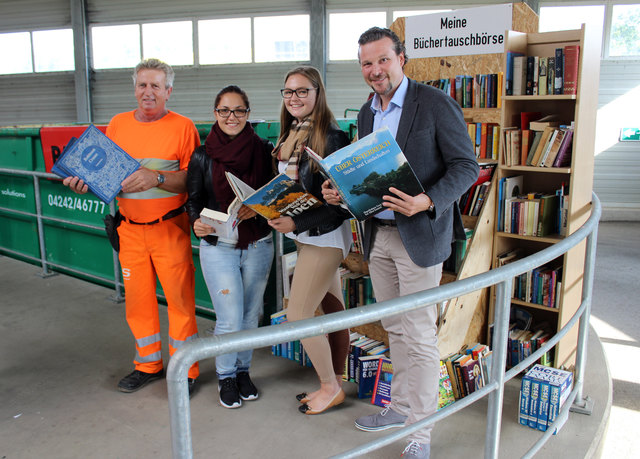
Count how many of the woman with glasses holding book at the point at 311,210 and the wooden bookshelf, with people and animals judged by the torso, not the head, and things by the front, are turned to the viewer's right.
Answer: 0

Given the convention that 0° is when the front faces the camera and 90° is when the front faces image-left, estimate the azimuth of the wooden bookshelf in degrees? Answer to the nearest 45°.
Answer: approximately 45°

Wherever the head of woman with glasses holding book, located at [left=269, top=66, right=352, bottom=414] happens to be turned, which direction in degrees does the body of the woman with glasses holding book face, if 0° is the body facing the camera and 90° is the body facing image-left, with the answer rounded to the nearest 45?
approximately 45°

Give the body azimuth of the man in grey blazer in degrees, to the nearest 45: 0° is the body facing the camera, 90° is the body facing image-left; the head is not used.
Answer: approximately 45°

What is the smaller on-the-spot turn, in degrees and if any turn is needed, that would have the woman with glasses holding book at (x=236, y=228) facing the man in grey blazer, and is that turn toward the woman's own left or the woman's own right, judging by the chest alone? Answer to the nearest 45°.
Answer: approximately 45° to the woman's own left
